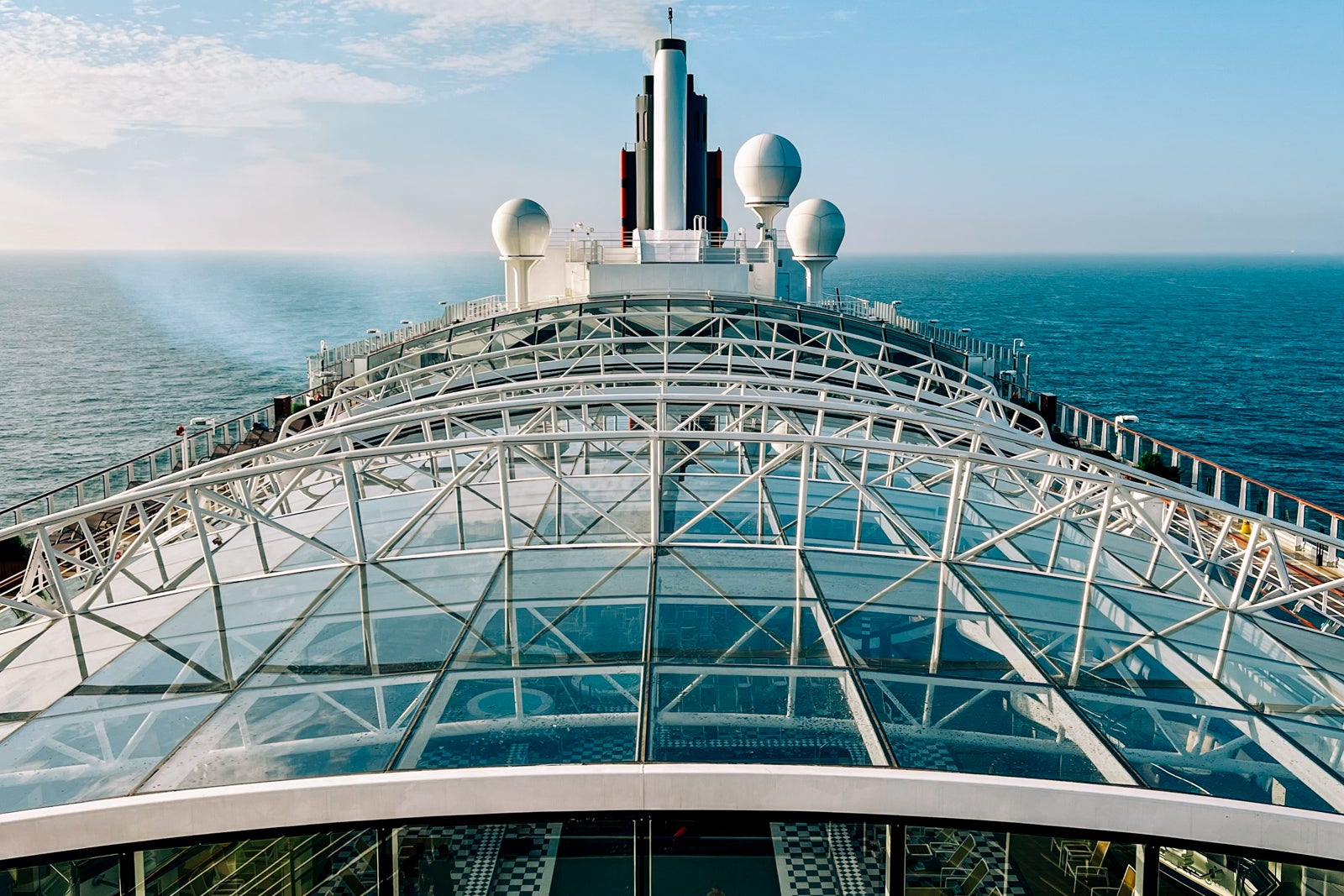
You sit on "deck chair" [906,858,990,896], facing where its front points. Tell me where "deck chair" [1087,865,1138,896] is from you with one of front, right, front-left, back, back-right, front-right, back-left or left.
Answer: back

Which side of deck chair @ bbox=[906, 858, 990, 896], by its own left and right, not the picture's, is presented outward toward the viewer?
left

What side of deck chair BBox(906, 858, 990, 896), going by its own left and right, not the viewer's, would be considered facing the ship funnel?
right

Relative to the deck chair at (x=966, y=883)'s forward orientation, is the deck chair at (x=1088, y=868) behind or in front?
behind

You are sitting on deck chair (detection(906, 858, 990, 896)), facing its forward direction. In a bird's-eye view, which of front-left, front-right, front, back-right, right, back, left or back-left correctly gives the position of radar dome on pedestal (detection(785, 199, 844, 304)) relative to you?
right

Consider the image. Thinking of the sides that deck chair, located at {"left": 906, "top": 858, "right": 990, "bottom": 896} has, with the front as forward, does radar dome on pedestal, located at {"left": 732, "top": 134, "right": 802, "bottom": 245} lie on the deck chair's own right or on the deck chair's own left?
on the deck chair's own right

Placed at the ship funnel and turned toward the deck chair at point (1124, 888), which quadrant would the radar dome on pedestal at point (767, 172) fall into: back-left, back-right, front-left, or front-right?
front-left

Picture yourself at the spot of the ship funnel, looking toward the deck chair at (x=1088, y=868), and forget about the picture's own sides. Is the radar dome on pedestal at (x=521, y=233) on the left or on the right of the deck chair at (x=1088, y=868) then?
right
